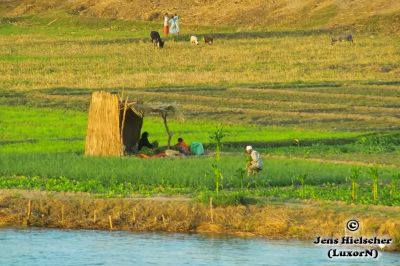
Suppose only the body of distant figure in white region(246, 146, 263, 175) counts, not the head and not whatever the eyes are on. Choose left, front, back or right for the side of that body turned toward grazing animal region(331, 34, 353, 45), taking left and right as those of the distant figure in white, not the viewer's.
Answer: right

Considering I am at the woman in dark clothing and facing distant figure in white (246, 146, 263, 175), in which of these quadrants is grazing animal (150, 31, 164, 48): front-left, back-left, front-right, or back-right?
back-left

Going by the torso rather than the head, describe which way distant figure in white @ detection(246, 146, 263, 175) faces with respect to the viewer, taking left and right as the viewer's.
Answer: facing to the left of the viewer

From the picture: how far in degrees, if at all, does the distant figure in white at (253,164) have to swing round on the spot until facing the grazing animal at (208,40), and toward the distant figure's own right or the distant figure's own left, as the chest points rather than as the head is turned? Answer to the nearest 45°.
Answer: approximately 90° to the distant figure's own right

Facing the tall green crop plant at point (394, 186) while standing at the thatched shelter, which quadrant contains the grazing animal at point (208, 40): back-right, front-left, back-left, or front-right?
back-left
